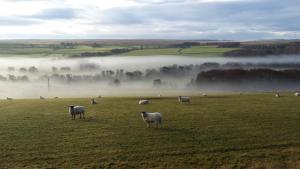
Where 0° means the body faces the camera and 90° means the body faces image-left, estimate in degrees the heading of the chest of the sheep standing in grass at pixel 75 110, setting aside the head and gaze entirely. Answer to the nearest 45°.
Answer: approximately 45°
